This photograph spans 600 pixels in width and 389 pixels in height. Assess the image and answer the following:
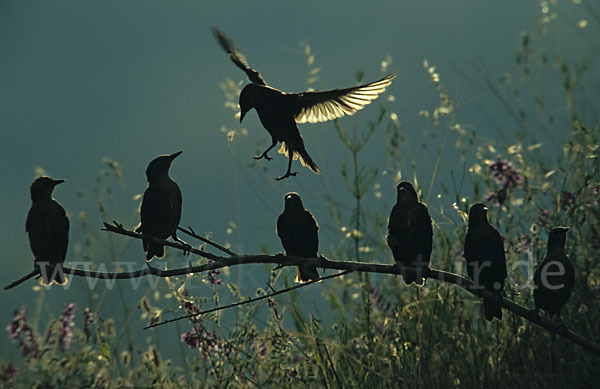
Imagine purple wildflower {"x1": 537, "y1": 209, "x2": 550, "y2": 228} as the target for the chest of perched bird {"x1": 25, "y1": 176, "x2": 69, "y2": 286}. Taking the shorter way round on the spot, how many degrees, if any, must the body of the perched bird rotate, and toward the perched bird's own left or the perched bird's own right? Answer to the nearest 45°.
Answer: approximately 45° to the perched bird's own left

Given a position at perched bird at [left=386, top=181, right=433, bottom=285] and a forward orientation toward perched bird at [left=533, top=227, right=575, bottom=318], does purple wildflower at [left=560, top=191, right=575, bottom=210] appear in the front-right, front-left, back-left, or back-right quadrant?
front-left

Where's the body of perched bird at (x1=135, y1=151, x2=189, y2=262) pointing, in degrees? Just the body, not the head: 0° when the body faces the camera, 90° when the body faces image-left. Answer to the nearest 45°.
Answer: approximately 315°

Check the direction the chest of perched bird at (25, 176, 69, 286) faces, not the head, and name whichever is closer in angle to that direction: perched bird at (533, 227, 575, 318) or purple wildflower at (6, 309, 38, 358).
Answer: the perched bird

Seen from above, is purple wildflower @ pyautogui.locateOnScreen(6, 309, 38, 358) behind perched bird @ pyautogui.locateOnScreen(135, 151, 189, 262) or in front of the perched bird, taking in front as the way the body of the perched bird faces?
behind

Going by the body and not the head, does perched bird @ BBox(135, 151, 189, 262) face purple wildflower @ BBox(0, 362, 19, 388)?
no

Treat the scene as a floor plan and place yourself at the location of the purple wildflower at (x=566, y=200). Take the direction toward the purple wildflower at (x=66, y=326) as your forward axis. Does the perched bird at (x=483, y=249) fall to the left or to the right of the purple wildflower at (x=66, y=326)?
left

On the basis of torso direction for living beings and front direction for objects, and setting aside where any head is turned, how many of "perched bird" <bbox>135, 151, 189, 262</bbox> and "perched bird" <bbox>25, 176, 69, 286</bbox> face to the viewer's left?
0

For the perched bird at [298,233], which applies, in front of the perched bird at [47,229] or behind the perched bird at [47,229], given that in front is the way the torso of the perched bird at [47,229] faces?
in front

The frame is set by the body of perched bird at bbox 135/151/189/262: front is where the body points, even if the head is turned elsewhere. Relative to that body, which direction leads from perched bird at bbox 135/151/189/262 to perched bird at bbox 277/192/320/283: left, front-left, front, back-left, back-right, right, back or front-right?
front-left

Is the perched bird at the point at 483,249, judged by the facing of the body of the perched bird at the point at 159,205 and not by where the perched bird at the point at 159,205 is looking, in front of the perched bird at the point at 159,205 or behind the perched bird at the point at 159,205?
in front

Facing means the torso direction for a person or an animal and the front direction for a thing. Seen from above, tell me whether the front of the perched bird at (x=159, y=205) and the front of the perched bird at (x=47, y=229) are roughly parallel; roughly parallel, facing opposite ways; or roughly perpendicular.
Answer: roughly parallel

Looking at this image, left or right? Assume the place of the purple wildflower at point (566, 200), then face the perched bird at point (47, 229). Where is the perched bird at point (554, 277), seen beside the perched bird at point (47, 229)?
left
